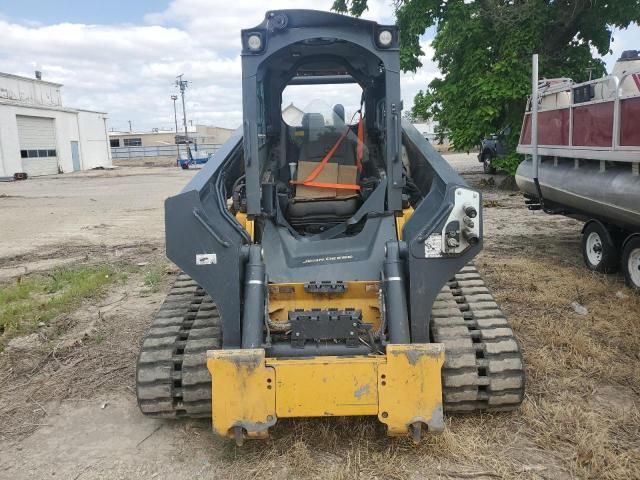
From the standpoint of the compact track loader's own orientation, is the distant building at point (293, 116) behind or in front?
behind

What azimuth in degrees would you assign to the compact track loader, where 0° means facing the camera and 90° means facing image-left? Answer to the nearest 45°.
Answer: approximately 0°

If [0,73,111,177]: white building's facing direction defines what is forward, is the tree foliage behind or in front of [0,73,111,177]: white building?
in front

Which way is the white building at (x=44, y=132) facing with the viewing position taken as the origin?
facing the viewer and to the right of the viewer
